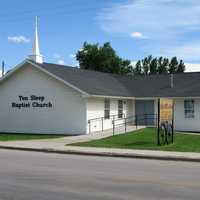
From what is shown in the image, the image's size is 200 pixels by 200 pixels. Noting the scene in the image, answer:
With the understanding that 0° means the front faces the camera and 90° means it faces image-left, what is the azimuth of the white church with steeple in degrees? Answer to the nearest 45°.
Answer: approximately 0°
